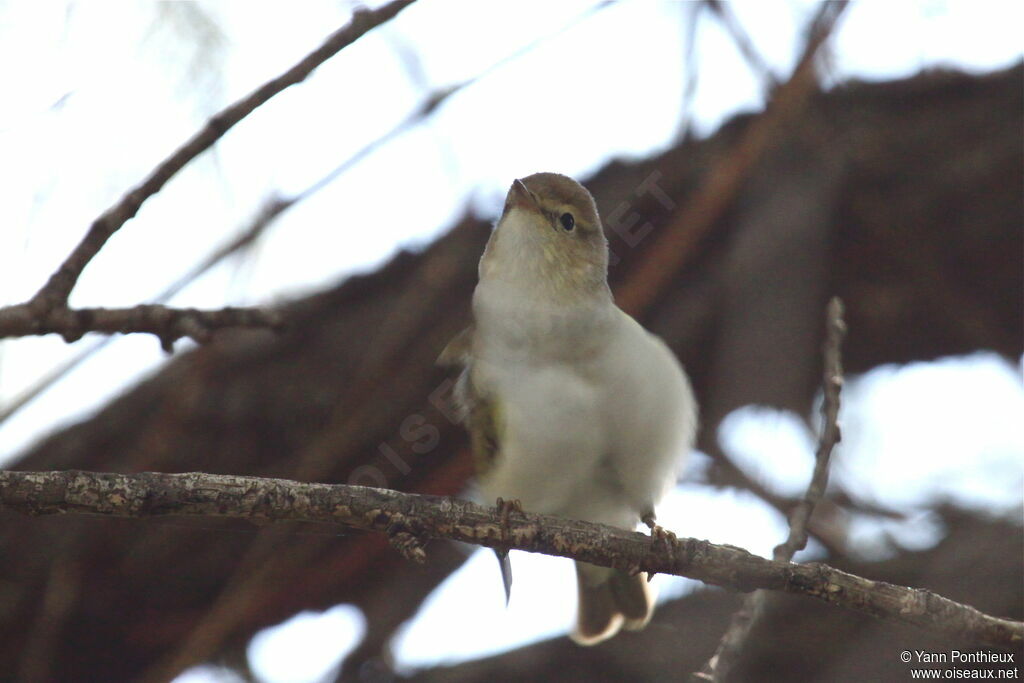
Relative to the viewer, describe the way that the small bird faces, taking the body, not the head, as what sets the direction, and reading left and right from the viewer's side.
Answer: facing the viewer

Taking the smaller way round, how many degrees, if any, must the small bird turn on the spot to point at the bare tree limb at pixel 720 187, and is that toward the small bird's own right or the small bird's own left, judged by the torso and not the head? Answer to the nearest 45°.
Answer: approximately 135° to the small bird's own left
